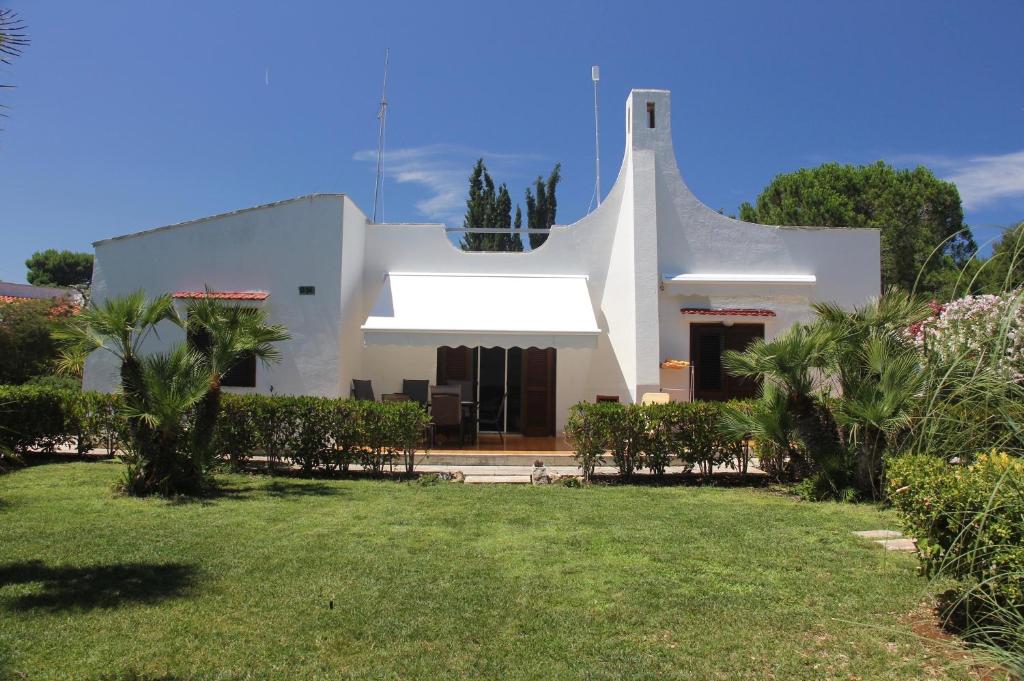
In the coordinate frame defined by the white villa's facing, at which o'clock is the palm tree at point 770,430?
The palm tree is roughly at 11 o'clock from the white villa.

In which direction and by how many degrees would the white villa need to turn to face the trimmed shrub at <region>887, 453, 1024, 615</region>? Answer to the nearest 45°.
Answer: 0° — it already faces it

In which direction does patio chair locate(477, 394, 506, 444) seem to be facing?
to the viewer's left

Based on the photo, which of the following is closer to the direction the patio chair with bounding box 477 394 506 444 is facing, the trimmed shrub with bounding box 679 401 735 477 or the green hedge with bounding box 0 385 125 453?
the green hedge

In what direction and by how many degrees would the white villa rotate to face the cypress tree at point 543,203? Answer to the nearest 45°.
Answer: approximately 180°

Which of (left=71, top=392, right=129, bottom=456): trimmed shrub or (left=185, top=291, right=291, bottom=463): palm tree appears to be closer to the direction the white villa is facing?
the palm tree

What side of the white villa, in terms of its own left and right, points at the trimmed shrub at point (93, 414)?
right

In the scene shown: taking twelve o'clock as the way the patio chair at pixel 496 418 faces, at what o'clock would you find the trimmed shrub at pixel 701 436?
The trimmed shrub is roughly at 8 o'clock from the patio chair.

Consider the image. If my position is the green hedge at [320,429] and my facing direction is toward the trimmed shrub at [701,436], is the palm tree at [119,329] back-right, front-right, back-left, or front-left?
back-right
